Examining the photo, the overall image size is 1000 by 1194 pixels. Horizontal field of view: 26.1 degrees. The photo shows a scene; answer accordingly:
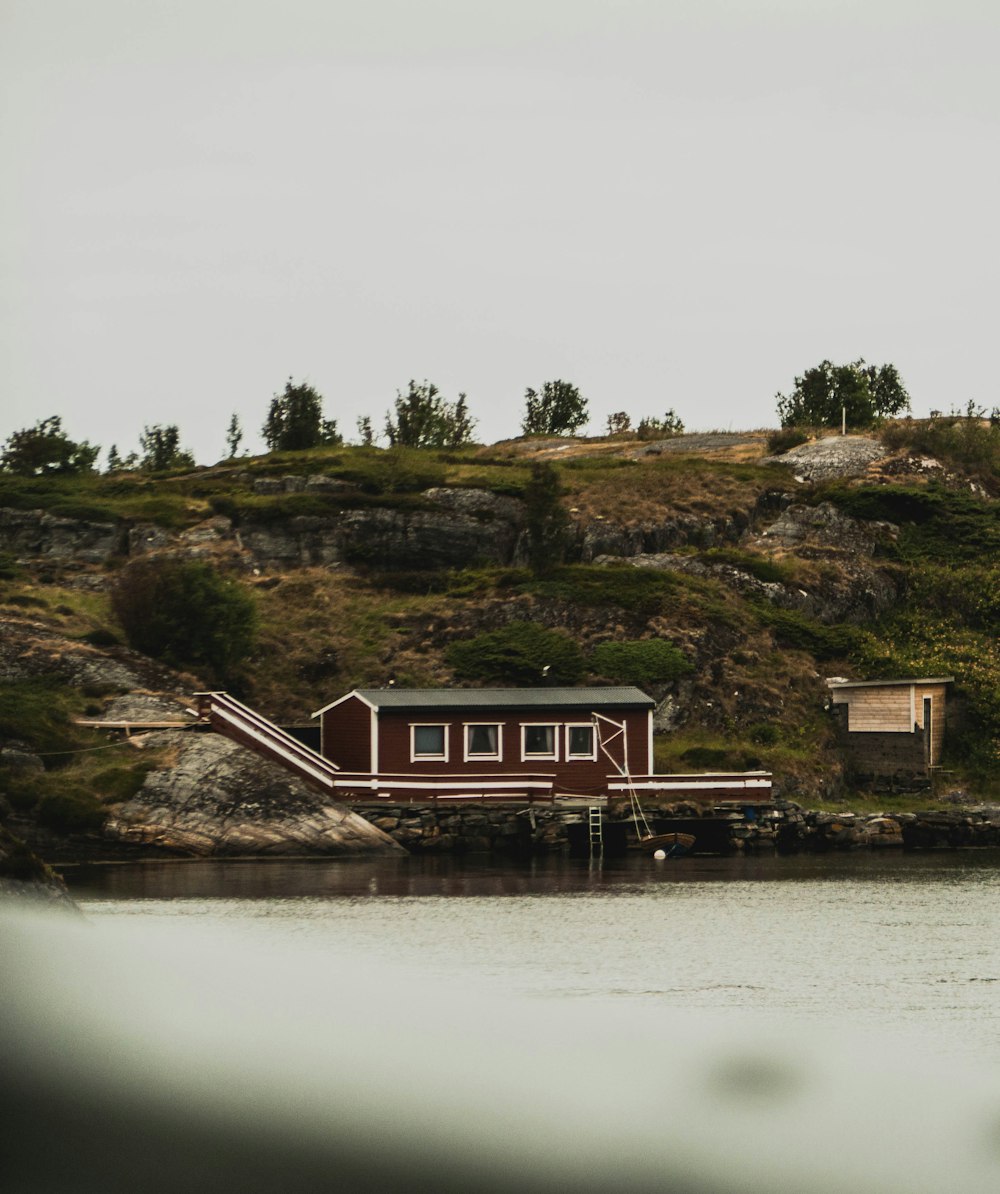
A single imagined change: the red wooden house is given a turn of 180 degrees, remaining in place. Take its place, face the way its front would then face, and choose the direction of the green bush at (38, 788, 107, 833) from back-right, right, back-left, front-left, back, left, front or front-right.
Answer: back-left

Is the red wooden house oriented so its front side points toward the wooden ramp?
no

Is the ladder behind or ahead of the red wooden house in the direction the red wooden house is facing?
ahead

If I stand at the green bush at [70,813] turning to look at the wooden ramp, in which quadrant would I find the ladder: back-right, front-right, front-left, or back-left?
front-right

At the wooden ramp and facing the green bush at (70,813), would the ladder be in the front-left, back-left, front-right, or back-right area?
back-left

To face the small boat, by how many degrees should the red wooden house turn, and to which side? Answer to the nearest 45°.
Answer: approximately 45° to its left

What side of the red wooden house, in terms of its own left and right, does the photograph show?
front
